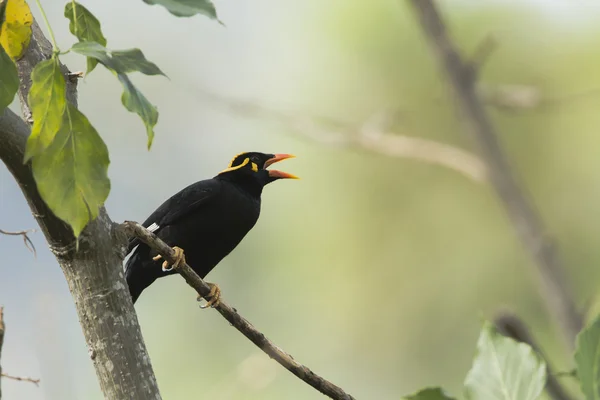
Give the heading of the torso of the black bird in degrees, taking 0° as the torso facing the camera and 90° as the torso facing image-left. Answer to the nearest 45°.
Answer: approximately 270°

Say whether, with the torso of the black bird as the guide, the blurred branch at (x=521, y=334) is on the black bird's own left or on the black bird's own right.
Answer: on the black bird's own left
